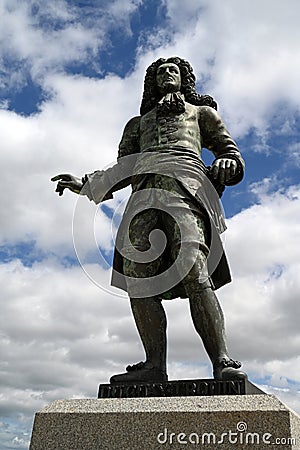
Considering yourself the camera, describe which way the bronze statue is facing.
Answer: facing the viewer
